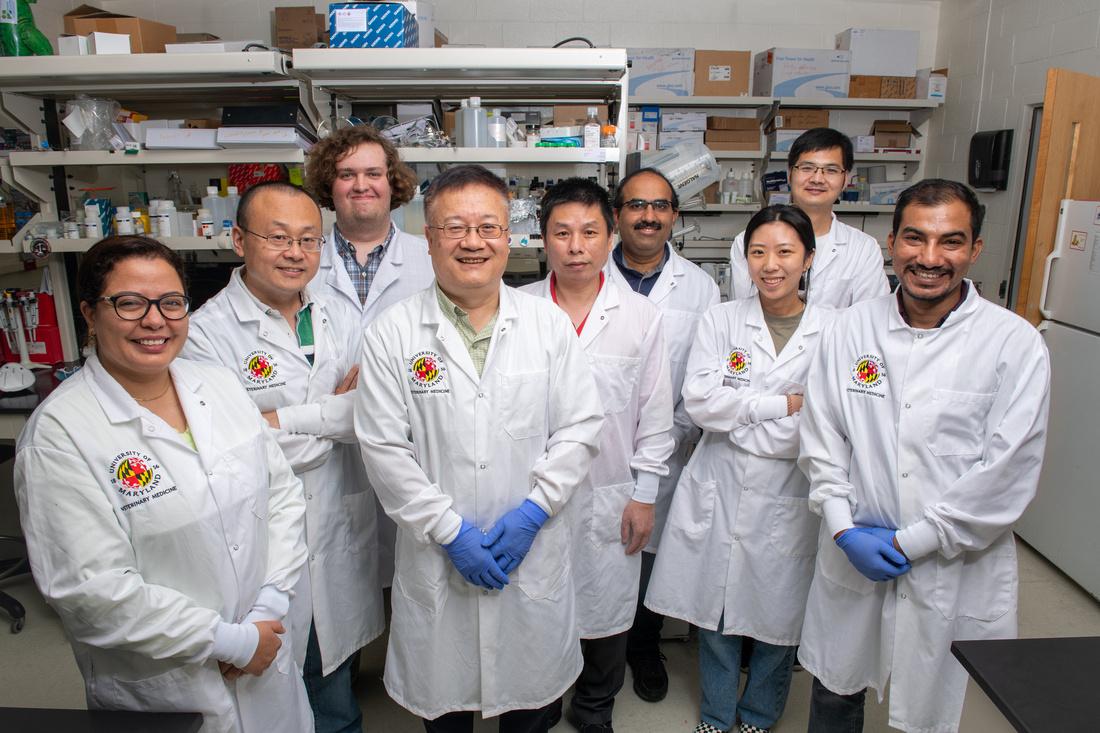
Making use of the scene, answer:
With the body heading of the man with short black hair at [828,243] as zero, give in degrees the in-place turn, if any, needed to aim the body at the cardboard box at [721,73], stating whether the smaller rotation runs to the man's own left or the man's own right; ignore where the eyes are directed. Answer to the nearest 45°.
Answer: approximately 180°

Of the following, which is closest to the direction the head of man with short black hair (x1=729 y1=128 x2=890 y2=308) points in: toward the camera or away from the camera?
toward the camera

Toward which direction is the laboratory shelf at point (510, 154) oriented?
toward the camera

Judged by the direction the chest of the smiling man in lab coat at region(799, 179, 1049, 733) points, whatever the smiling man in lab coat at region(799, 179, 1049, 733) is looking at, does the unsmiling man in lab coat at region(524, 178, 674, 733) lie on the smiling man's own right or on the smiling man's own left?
on the smiling man's own right

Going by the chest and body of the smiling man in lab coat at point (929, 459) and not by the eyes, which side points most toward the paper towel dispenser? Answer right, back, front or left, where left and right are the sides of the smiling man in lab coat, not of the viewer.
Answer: back

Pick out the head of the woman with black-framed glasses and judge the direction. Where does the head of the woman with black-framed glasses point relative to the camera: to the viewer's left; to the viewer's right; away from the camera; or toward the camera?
toward the camera

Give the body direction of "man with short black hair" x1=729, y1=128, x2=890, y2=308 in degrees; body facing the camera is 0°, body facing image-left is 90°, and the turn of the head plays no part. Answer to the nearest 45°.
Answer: approximately 0°

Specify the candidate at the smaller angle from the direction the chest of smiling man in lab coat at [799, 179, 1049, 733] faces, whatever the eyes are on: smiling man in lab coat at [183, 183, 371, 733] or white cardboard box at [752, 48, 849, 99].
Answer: the smiling man in lab coat

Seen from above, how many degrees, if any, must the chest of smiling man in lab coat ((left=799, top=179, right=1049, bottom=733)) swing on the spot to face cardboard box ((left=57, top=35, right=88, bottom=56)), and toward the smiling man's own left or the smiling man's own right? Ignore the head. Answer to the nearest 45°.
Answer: approximately 90° to the smiling man's own right

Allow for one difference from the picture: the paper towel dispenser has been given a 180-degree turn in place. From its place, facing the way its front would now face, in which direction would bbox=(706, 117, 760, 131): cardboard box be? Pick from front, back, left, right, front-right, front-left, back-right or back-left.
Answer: back-left

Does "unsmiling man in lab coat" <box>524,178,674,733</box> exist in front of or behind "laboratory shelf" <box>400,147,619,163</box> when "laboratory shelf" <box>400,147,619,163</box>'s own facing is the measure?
in front

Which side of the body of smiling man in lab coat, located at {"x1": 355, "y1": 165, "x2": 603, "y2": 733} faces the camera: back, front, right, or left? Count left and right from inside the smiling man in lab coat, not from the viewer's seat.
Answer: front

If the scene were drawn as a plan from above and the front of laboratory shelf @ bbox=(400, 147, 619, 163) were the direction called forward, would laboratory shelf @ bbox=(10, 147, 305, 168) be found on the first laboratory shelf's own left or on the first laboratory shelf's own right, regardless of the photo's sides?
on the first laboratory shelf's own right

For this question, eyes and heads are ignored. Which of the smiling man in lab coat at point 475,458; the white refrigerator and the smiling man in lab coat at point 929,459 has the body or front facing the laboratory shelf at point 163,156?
the white refrigerator

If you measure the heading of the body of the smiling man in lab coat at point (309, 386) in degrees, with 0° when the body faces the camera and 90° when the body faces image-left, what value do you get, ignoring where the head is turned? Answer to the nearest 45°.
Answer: approximately 315°

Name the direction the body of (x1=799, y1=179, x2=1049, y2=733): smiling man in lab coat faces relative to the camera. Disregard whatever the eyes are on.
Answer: toward the camera

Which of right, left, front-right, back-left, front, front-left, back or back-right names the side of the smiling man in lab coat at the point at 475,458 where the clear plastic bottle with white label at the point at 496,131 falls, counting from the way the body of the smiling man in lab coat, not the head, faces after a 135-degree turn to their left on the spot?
front-left

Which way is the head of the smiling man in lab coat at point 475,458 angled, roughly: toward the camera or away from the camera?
toward the camera
